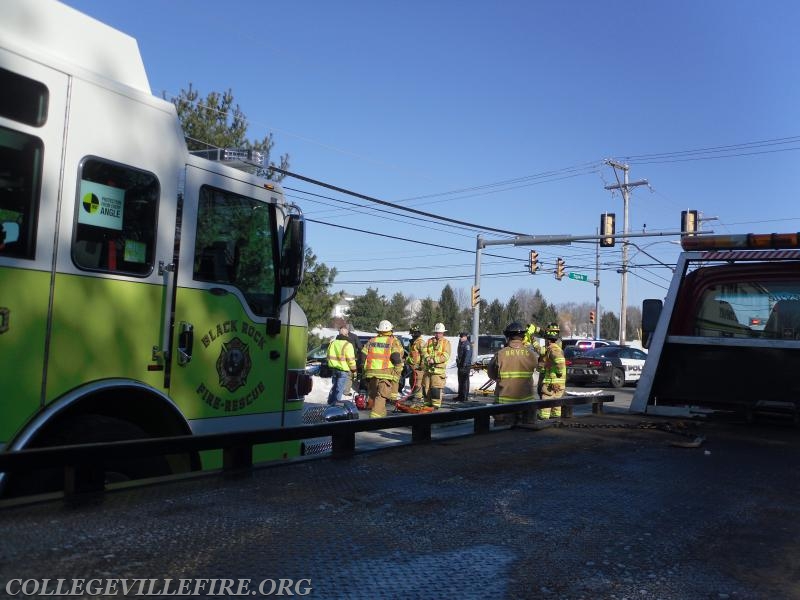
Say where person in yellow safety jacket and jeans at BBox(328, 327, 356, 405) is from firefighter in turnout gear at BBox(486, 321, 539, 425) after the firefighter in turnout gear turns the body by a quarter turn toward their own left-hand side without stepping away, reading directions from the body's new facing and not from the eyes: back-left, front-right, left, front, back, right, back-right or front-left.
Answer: front-right

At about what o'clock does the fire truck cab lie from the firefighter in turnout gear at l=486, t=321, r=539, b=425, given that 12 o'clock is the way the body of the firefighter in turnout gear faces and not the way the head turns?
The fire truck cab is roughly at 7 o'clock from the firefighter in turnout gear.

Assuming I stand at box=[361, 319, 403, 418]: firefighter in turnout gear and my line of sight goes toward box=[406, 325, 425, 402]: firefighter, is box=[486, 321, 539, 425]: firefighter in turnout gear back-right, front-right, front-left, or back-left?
back-right

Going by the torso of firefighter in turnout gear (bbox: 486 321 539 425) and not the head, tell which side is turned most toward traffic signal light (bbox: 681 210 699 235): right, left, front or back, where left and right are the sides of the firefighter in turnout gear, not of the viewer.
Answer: front

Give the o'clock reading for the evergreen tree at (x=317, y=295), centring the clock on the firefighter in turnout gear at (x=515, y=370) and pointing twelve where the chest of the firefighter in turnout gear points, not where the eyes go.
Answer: The evergreen tree is roughly at 11 o'clock from the firefighter in turnout gear.

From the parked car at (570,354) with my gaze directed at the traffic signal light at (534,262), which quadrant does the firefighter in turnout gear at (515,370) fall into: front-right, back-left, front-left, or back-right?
back-left

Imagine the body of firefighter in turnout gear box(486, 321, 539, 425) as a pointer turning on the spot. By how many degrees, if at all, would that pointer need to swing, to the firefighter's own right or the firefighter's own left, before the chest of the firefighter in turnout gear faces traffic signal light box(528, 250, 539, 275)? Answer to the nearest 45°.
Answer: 0° — they already face it

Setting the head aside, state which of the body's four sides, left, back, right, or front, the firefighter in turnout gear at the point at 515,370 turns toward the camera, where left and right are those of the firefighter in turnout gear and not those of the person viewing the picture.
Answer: back

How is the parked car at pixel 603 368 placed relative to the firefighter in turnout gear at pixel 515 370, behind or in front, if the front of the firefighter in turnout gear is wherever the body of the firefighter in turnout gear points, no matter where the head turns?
in front

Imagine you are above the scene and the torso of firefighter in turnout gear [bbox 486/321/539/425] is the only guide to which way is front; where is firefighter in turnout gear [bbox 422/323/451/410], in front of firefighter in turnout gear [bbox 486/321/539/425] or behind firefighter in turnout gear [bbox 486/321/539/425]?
in front

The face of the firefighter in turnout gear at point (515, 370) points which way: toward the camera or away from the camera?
away from the camera

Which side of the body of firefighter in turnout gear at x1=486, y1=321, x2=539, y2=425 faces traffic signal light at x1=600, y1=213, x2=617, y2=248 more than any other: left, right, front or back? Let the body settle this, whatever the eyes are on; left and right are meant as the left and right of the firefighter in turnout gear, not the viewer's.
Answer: front

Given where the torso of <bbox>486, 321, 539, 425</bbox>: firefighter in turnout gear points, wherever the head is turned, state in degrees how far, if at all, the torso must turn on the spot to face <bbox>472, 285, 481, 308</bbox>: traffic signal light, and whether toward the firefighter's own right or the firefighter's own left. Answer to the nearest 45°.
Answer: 0° — they already face it
